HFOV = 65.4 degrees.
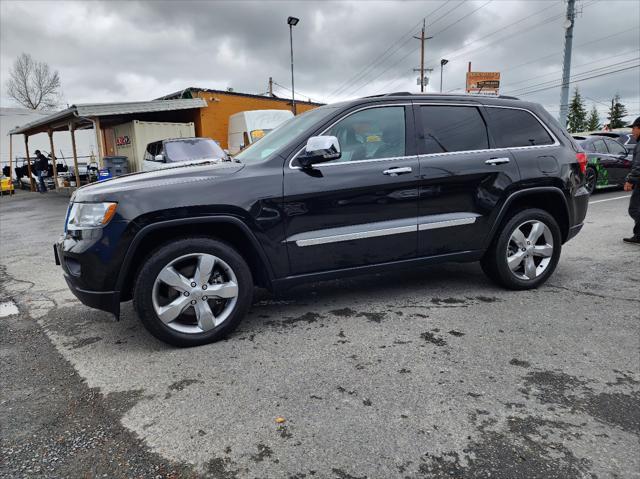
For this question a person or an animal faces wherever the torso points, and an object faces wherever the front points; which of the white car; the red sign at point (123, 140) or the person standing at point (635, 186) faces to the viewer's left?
the person standing

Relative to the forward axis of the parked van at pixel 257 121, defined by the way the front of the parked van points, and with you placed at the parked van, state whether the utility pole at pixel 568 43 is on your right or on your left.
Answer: on your left

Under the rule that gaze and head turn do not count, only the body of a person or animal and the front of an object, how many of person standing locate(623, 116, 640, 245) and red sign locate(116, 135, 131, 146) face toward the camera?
1

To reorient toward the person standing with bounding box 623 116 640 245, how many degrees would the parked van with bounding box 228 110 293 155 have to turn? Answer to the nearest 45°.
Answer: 0° — it already faces them

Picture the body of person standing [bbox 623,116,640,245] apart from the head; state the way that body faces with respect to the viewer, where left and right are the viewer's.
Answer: facing to the left of the viewer
